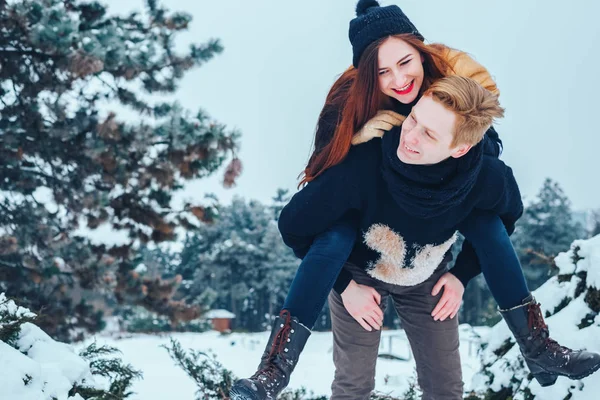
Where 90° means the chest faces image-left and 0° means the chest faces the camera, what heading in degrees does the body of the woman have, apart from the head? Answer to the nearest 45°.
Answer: approximately 0°

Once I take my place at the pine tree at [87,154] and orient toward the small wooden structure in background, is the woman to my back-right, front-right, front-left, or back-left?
back-right

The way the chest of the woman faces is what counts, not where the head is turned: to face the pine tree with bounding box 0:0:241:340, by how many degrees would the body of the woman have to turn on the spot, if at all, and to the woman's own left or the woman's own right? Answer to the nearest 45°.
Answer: approximately 135° to the woman's own right

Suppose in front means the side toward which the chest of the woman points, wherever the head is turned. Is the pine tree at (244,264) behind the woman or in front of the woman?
behind

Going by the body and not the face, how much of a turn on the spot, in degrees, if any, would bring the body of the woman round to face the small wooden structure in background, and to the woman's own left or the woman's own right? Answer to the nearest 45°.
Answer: approximately 180°

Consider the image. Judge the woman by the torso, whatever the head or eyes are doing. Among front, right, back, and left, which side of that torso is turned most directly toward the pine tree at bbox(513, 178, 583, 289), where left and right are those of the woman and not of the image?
back
